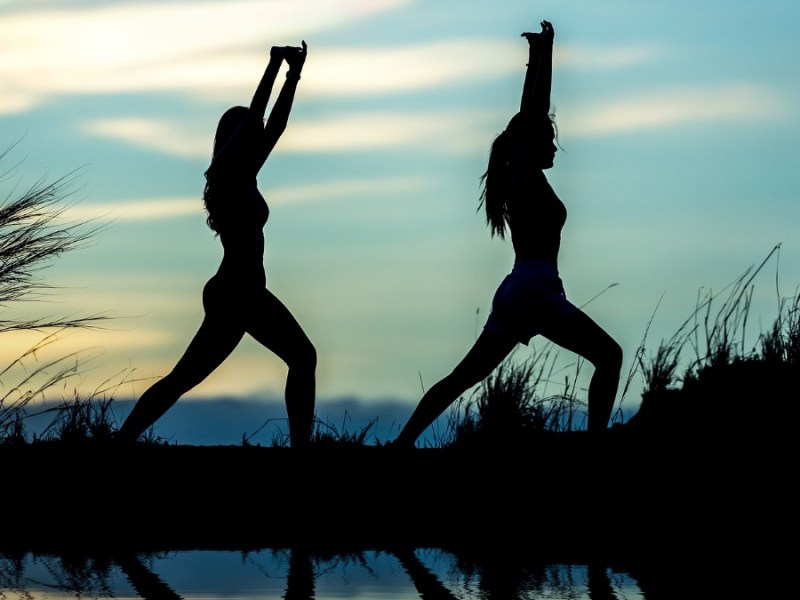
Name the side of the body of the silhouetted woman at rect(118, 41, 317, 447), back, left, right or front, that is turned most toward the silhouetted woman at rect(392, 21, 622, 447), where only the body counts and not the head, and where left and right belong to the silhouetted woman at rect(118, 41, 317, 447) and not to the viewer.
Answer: front

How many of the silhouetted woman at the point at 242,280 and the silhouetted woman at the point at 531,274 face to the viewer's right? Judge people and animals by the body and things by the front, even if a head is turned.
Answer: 2

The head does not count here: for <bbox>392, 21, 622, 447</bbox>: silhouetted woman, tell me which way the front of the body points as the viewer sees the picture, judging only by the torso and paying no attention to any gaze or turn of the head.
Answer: to the viewer's right

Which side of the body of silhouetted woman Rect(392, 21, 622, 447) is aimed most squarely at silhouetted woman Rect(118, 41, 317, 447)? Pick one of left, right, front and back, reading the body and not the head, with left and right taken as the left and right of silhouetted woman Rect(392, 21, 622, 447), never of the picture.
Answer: back

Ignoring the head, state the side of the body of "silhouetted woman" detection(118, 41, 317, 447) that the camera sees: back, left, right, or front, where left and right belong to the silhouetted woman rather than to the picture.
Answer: right

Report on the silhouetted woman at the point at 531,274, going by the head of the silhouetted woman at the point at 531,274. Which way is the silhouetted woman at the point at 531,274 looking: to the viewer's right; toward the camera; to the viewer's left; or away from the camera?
to the viewer's right
